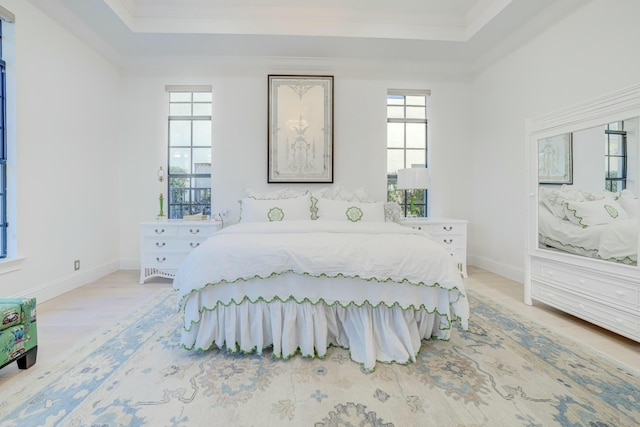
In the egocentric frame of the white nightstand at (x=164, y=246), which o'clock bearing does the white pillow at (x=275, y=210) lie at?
The white pillow is roughly at 10 o'clock from the white nightstand.

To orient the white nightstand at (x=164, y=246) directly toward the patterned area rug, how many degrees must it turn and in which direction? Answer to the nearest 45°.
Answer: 0° — it already faces it

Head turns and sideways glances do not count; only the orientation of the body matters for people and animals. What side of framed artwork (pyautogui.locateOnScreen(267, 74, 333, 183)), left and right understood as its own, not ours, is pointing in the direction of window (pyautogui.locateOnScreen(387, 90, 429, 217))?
left

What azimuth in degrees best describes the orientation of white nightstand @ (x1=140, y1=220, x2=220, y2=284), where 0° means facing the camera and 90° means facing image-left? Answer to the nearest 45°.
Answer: approximately 0°

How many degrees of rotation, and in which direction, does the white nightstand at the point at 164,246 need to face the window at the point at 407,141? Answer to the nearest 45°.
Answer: approximately 90° to its left

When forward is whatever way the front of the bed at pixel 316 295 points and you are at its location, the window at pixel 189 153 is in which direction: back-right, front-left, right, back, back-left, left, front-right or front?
back-right

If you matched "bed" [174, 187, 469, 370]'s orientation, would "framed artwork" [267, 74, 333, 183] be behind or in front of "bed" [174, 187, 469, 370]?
behind
